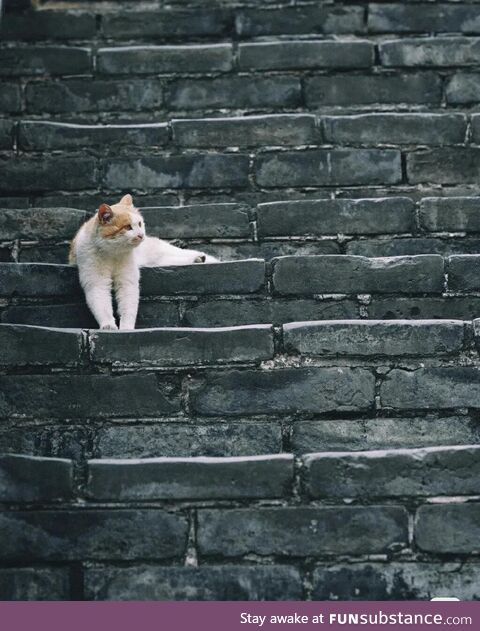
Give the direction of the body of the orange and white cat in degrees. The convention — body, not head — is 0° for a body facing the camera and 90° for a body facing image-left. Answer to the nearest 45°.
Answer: approximately 0°
